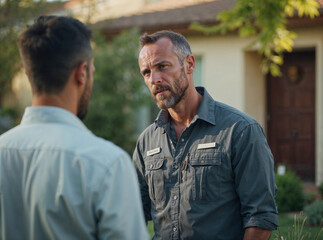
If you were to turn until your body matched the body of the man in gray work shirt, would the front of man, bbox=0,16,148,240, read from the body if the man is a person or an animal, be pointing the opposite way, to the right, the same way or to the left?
the opposite way

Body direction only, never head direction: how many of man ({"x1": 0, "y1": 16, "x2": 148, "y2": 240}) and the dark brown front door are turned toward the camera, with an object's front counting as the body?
1

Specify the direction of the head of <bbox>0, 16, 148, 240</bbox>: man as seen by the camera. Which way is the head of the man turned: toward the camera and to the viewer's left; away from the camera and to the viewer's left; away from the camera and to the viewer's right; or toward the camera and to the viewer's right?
away from the camera and to the viewer's right

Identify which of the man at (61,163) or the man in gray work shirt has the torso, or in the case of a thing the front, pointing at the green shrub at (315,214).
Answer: the man

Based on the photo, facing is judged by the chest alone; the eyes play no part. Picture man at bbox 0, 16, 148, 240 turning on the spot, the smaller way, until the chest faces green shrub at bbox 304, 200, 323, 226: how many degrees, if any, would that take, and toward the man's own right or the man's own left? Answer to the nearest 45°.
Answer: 0° — they already face it

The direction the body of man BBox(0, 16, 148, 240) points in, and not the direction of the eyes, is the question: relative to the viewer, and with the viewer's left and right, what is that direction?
facing away from the viewer and to the right of the viewer

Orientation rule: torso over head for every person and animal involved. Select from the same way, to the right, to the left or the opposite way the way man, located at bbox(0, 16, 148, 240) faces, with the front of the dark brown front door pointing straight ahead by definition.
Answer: the opposite way

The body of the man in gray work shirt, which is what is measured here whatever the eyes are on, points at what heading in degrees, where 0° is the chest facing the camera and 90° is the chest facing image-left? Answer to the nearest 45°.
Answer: approximately 45°

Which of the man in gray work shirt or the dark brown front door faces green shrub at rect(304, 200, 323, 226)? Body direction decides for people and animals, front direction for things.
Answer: the dark brown front door
